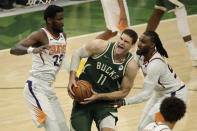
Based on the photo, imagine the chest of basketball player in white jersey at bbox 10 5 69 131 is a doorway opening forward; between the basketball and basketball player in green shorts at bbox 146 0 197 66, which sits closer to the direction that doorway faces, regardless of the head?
the basketball

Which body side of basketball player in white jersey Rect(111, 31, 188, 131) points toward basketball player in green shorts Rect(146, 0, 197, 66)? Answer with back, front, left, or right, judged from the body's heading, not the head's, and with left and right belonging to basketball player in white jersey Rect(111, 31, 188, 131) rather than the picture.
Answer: right

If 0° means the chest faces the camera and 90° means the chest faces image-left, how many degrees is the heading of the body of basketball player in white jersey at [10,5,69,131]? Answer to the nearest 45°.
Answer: approximately 315°

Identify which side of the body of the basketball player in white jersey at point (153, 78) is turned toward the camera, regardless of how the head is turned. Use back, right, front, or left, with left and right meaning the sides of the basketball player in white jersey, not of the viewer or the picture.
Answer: left

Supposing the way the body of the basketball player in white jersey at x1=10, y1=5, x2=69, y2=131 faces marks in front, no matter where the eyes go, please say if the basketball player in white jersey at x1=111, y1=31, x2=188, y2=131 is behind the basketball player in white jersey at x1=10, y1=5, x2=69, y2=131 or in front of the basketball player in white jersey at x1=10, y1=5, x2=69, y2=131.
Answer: in front

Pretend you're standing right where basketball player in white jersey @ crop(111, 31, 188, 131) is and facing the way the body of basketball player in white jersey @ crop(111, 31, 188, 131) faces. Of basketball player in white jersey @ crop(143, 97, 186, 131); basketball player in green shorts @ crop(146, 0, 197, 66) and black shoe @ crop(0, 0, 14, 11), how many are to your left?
1

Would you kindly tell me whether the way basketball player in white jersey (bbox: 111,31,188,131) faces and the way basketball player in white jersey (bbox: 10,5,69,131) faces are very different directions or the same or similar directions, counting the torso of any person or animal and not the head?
very different directions

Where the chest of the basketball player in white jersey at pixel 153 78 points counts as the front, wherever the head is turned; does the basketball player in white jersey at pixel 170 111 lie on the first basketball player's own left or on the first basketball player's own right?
on the first basketball player's own left

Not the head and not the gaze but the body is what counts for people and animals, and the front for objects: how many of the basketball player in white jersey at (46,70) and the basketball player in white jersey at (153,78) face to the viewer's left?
1

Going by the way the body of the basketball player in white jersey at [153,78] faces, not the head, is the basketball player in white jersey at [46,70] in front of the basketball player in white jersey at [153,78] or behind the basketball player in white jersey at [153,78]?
in front

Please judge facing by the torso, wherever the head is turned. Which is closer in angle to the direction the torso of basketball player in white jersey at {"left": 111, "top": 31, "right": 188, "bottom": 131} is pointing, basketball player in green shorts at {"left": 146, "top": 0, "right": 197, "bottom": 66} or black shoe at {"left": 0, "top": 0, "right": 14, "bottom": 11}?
the black shoe

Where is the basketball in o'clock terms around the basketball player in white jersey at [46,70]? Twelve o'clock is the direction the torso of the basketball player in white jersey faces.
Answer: The basketball is roughly at 12 o'clock from the basketball player in white jersey.

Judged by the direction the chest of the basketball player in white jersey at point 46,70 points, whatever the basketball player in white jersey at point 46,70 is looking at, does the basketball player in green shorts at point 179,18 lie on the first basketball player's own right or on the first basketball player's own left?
on the first basketball player's own left
